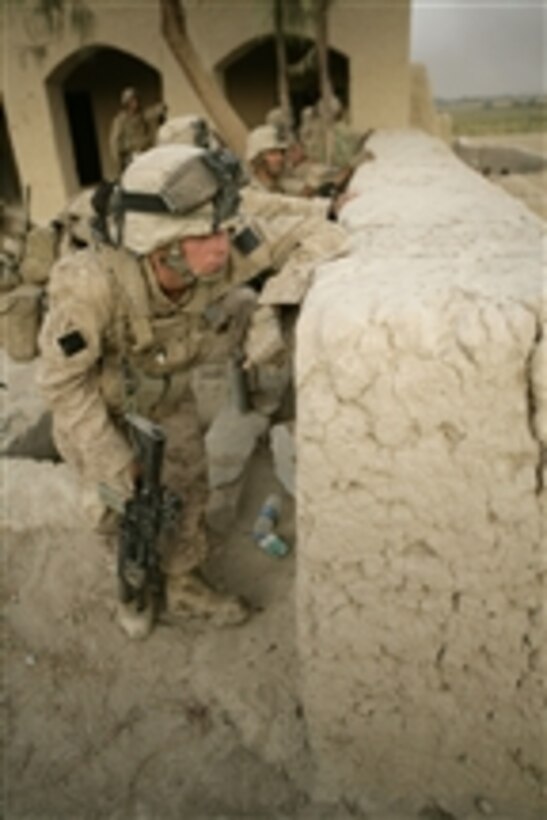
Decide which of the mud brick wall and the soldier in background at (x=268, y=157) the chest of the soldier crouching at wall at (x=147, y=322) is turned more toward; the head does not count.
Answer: the mud brick wall

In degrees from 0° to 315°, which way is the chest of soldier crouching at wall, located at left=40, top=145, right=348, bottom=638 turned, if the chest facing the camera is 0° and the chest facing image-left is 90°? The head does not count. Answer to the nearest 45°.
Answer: approximately 315°

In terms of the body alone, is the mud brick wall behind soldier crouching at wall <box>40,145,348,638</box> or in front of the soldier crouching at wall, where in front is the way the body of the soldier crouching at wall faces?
in front

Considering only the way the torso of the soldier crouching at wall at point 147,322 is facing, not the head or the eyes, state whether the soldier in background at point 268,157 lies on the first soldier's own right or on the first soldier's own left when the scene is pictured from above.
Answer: on the first soldier's own left

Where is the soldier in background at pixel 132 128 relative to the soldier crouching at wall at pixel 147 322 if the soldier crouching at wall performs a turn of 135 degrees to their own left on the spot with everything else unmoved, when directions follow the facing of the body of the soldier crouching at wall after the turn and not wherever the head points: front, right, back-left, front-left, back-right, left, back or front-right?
front
